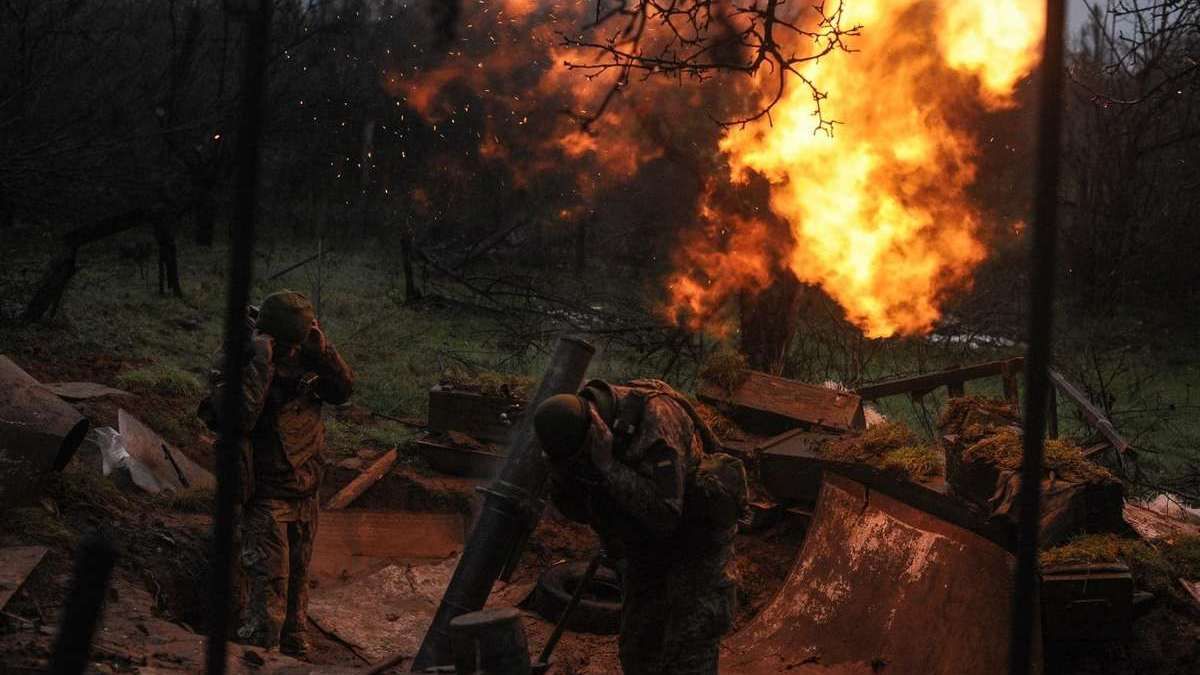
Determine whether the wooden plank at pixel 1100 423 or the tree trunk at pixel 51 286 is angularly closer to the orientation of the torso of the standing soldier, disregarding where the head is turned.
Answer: the wooden plank

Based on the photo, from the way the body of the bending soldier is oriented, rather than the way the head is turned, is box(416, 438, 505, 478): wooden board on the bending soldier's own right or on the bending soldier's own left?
on the bending soldier's own right

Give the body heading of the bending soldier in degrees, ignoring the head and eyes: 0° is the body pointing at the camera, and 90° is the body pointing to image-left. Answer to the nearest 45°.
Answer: approximately 90°

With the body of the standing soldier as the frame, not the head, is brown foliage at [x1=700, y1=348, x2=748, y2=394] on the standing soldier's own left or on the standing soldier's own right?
on the standing soldier's own left

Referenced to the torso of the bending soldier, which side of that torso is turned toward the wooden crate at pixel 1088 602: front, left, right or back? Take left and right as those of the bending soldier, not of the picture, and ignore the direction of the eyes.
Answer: back

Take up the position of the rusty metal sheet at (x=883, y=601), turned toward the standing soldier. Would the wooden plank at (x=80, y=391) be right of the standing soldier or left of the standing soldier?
right

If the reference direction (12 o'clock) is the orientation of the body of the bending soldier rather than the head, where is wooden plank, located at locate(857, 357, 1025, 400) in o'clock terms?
The wooden plank is roughly at 4 o'clock from the bending soldier.

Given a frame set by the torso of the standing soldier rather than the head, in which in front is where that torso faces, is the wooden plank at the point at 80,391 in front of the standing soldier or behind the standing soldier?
behind
